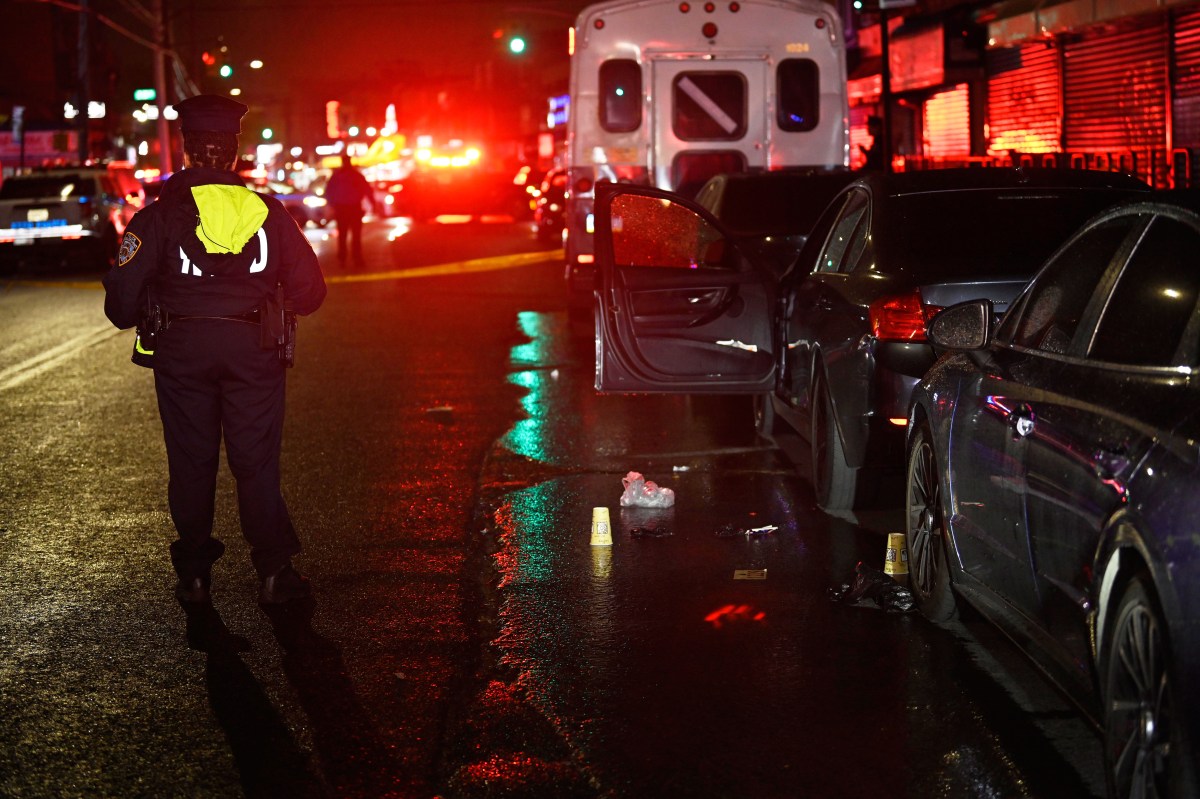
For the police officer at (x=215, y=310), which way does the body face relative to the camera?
away from the camera

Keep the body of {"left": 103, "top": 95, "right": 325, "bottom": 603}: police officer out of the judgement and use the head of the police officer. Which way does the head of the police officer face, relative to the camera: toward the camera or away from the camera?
away from the camera

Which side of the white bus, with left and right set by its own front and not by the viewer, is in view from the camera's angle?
back

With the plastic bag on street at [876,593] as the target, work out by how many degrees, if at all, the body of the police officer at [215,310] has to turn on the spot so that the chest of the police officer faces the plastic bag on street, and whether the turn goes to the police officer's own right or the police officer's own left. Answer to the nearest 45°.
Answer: approximately 90° to the police officer's own right

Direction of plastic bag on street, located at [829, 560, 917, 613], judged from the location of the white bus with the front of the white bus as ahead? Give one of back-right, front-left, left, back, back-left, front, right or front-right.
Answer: back

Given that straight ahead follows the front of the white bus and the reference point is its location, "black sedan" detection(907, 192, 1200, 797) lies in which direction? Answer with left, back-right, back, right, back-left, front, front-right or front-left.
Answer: back

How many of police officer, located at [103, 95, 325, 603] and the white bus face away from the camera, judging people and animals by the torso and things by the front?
2

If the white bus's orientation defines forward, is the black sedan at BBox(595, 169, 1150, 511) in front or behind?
behind

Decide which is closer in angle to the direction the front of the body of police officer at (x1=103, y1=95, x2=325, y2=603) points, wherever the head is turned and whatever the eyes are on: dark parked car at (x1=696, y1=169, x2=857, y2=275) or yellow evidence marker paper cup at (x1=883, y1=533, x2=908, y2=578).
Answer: the dark parked car

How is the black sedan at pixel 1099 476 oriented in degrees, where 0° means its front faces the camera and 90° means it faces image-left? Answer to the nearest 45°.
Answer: approximately 135°
